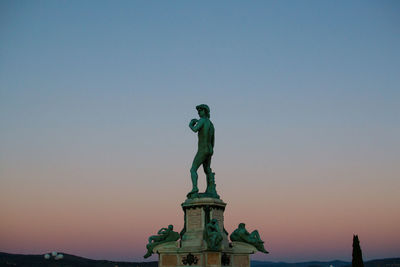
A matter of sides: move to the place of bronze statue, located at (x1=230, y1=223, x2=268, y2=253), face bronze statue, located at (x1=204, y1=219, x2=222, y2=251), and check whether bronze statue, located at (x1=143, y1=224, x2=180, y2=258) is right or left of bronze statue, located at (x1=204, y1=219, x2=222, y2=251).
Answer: right

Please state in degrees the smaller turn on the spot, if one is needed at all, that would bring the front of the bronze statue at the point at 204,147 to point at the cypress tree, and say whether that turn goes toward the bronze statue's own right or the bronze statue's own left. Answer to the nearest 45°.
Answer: approximately 90° to the bronze statue's own right

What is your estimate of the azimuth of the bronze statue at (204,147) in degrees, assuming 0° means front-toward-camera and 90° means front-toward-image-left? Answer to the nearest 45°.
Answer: approximately 135°
